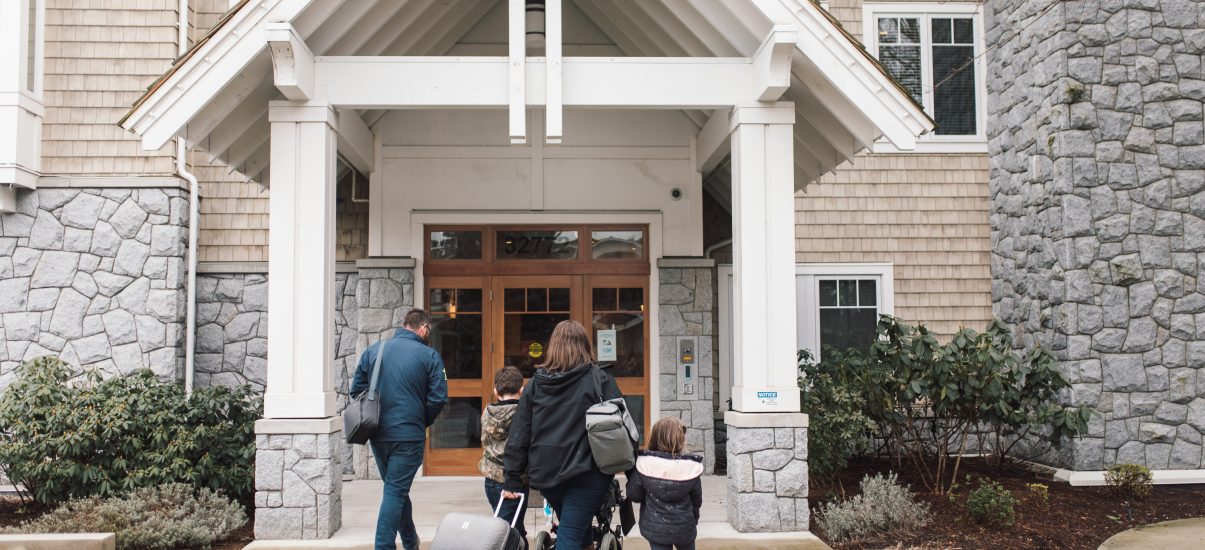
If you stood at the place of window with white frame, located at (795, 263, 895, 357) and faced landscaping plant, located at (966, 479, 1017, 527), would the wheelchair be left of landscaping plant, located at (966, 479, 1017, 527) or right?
right

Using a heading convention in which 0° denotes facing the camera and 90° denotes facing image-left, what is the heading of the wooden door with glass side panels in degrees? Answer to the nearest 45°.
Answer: approximately 0°

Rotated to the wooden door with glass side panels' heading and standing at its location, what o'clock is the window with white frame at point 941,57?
The window with white frame is roughly at 9 o'clock from the wooden door with glass side panels.

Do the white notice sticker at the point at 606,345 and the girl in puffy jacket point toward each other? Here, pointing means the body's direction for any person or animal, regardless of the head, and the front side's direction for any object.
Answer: yes

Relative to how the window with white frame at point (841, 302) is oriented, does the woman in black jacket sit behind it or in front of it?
in front

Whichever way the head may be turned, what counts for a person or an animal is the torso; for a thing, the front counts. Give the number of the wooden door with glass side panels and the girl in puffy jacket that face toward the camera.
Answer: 1

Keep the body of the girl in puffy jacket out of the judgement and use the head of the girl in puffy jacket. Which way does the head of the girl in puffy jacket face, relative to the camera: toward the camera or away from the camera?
away from the camera

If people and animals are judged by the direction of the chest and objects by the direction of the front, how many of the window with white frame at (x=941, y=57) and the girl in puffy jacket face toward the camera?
1

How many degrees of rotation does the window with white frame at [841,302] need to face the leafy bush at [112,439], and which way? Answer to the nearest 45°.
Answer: approximately 45° to its right

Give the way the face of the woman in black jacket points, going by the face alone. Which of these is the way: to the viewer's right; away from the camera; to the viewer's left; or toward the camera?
away from the camera

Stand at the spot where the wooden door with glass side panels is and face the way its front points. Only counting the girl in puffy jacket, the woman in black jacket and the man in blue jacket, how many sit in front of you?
3

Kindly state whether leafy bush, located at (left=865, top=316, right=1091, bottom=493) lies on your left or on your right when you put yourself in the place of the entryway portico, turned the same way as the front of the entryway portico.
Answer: on your left

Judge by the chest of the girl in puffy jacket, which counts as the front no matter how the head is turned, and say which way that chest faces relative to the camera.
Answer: away from the camera

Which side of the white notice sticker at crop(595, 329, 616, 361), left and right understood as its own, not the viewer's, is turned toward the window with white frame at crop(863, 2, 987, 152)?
left

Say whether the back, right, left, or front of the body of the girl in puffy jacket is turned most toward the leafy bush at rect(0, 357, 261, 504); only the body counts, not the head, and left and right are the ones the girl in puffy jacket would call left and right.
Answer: left
